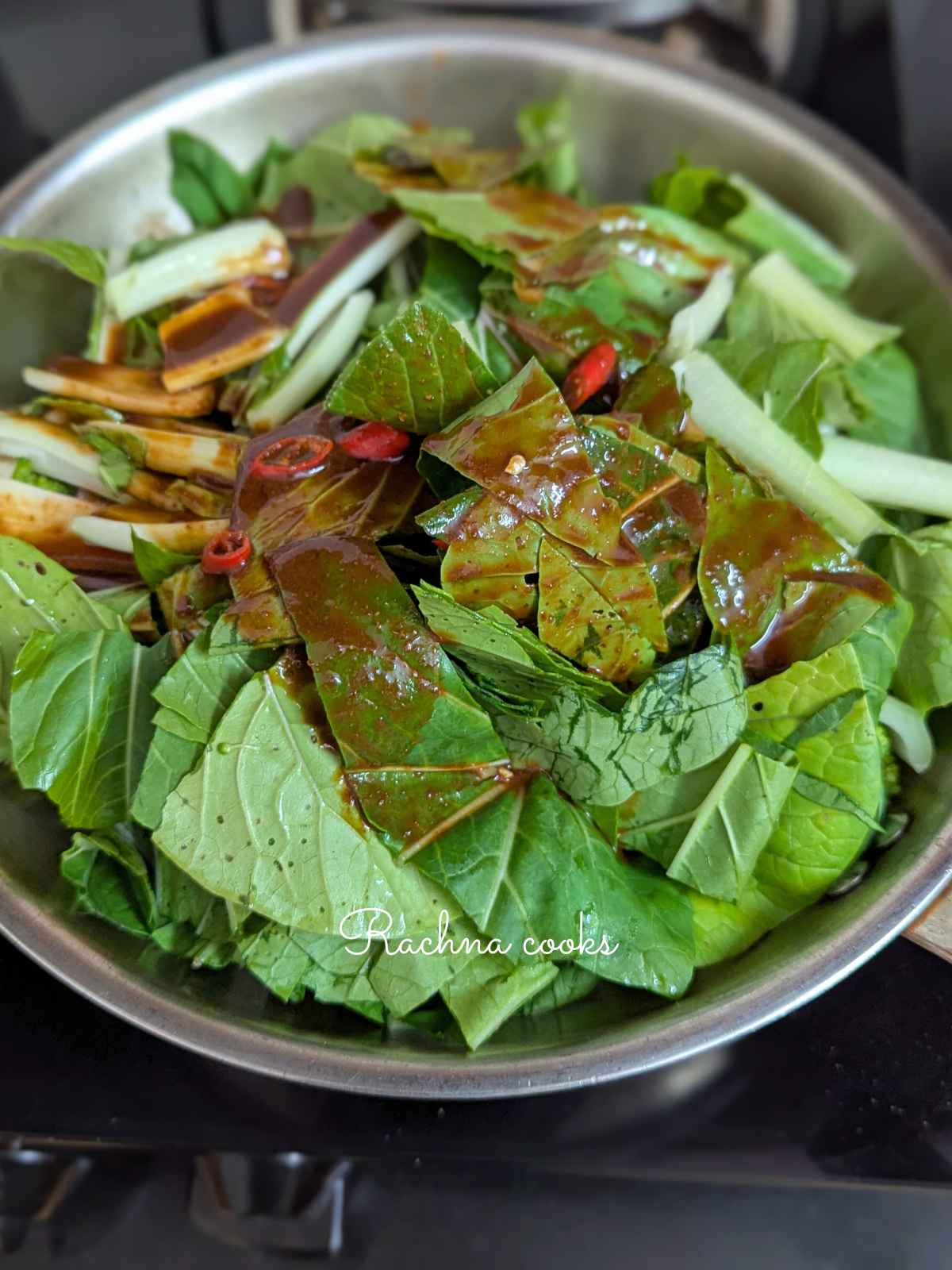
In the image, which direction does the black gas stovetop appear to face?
toward the camera
